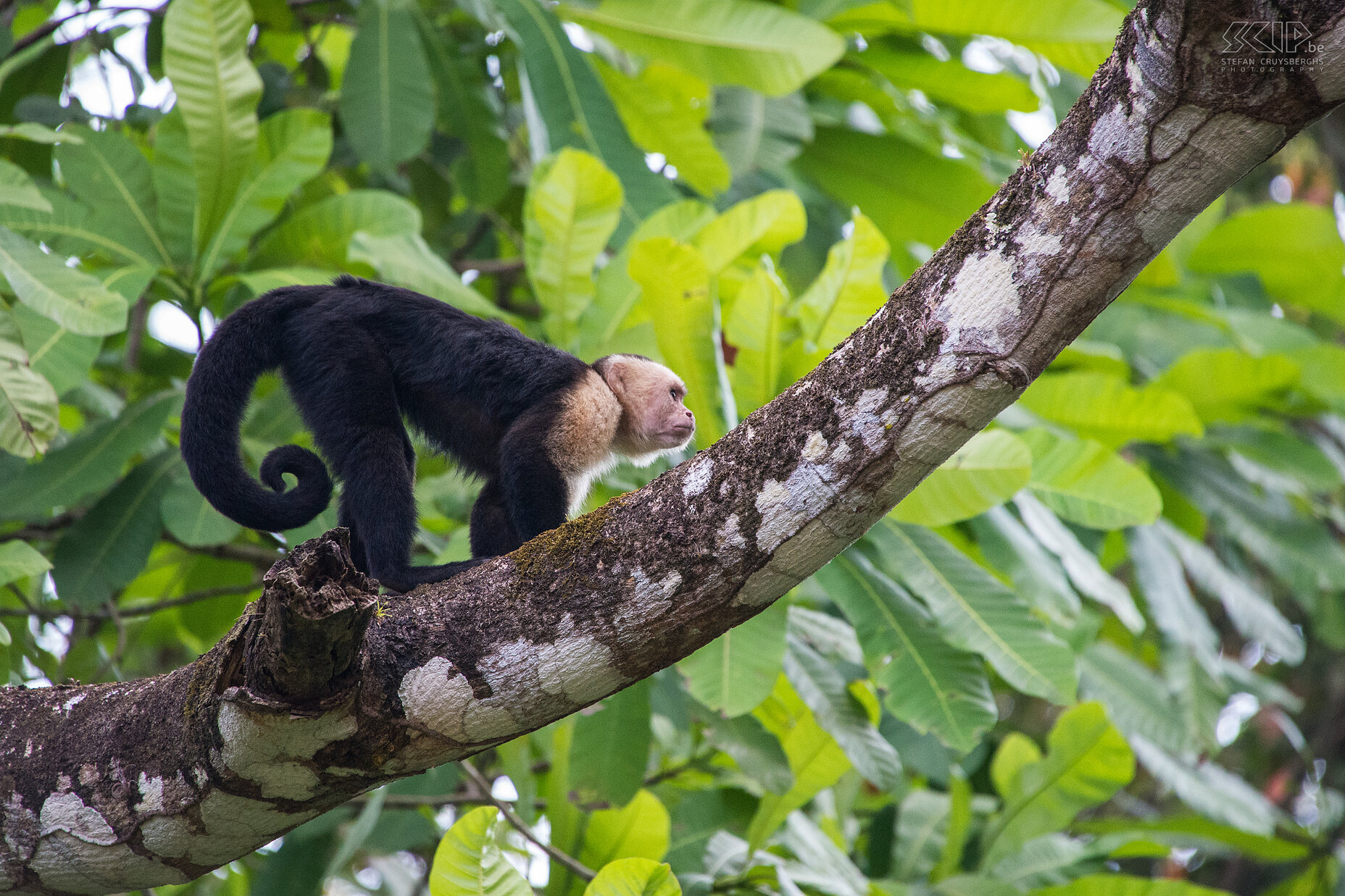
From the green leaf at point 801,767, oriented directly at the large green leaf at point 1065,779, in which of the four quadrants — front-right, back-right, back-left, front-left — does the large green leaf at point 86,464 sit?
back-left

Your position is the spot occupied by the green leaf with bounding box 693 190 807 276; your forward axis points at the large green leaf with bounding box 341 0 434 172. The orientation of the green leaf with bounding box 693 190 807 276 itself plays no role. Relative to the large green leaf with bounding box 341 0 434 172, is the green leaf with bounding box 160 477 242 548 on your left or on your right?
left

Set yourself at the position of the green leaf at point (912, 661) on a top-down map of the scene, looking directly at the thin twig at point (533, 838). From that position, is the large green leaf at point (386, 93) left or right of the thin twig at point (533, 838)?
right

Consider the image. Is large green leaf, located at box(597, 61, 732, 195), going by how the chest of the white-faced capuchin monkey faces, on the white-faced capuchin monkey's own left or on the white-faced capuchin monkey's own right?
on the white-faced capuchin monkey's own left

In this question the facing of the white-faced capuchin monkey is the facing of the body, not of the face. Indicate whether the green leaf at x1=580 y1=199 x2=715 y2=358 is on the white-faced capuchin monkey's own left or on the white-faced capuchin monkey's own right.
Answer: on the white-faced capuchin monkey's own left

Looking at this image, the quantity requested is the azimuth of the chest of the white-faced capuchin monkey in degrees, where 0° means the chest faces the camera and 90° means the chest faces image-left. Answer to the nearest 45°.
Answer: approximately 270°

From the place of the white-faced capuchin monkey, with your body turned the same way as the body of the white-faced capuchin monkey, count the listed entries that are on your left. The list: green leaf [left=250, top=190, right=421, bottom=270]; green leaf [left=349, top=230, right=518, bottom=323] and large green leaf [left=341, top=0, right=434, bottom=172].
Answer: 3

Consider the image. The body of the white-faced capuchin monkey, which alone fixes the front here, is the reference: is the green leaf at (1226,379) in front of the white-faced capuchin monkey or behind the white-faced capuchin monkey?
in front

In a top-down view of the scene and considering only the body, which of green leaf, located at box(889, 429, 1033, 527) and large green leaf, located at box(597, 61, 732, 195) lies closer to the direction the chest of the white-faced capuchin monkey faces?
the green leaf

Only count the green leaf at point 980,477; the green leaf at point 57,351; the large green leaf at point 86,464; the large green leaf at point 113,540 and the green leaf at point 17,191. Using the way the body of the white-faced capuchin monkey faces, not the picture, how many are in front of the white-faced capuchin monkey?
1
